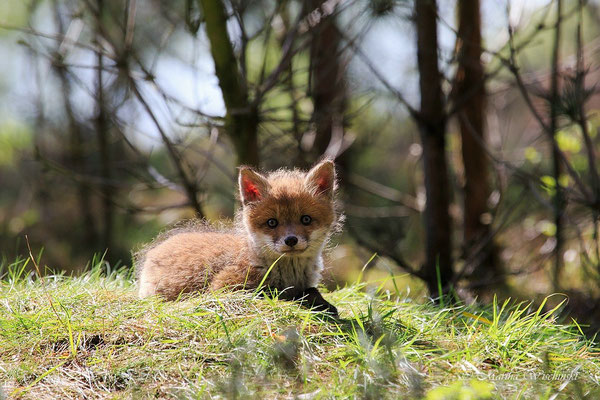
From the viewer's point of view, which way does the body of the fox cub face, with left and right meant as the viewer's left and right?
facing the viewer and to the right of the viewer

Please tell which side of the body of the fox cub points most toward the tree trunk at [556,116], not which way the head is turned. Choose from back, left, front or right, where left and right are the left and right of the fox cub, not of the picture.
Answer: left

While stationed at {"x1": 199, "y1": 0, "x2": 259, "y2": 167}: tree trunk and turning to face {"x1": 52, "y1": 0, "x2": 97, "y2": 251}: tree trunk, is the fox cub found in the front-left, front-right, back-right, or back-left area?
back-left

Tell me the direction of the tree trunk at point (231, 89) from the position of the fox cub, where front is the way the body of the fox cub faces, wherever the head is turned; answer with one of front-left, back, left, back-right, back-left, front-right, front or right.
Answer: back-left

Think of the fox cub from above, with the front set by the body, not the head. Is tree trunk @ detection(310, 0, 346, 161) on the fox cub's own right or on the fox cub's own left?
on the fox cub's own left

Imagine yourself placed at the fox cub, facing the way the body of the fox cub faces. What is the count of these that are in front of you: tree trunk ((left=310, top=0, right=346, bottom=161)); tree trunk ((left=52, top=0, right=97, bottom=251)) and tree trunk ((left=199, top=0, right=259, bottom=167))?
0
